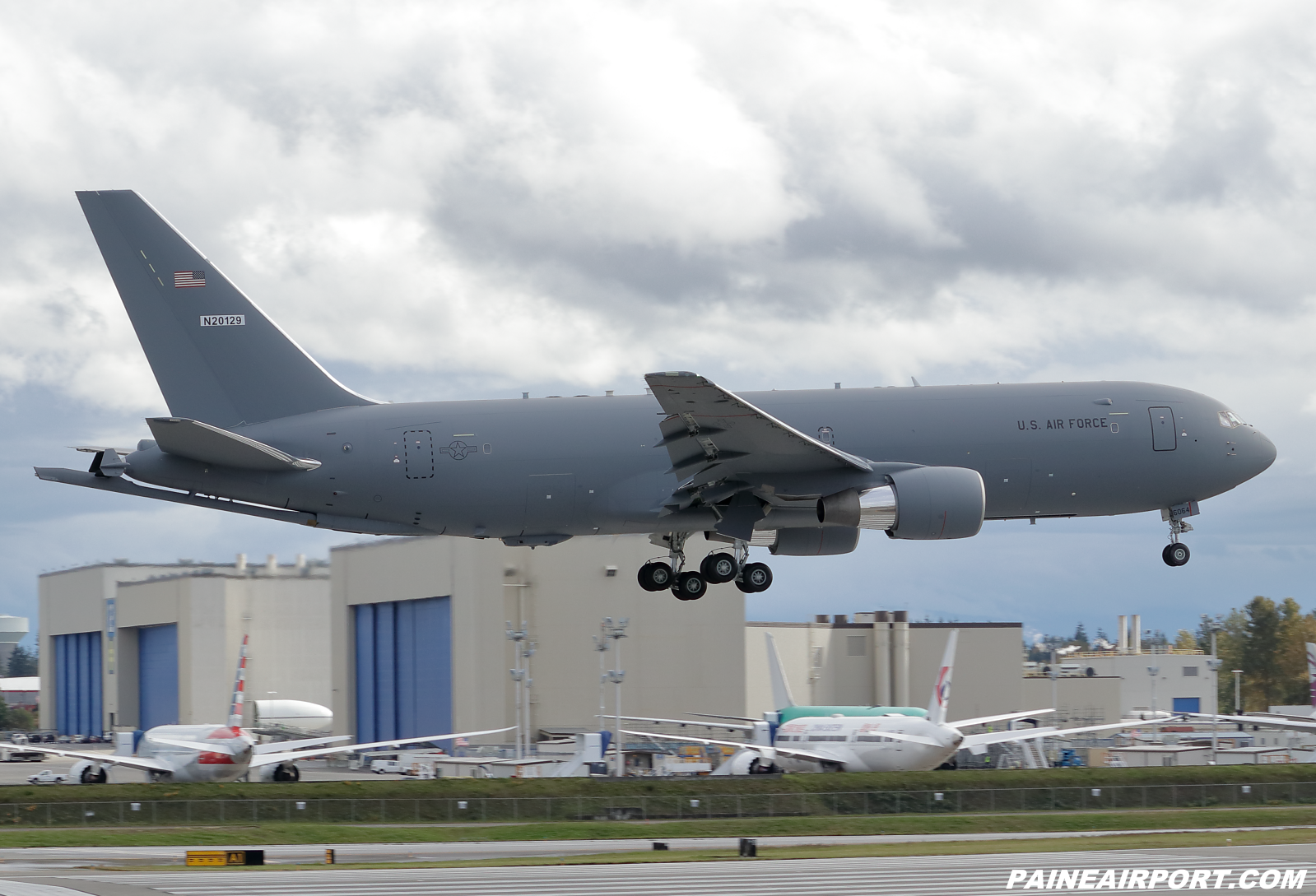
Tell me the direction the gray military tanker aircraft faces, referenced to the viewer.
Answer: facing to the right of the viewer
